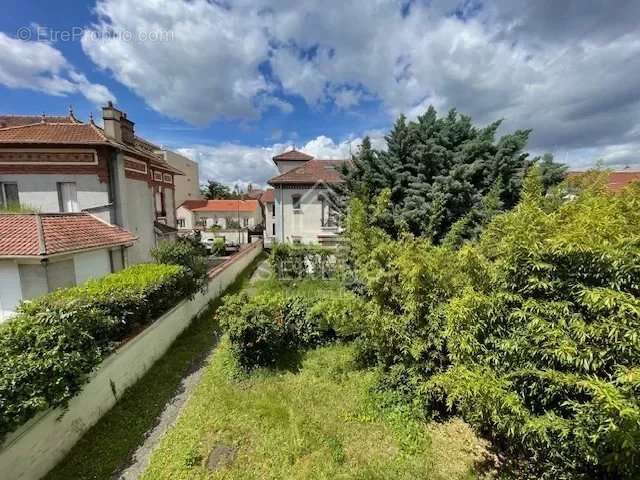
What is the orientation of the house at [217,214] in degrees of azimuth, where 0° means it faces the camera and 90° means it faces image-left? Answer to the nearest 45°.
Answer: approximately 0°

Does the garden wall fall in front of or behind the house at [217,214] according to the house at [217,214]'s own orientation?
in front

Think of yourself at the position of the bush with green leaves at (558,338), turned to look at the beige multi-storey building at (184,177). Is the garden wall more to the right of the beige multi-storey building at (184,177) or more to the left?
left

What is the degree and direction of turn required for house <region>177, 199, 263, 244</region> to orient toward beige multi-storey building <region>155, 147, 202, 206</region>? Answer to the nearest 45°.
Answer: approximately 135° to its right

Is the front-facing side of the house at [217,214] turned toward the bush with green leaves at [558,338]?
yes

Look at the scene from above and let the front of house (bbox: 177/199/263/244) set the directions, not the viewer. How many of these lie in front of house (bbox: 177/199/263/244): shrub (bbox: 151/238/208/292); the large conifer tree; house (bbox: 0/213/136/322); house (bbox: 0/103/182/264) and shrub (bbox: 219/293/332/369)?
5

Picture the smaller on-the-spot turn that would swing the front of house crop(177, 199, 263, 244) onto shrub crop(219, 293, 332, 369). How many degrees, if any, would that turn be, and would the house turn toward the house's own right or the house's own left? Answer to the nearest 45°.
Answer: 0° — it already faces it

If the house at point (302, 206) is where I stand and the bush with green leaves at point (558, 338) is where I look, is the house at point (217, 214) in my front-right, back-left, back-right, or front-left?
back-right

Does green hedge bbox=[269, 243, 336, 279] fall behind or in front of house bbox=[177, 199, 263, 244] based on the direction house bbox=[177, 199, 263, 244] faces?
in front

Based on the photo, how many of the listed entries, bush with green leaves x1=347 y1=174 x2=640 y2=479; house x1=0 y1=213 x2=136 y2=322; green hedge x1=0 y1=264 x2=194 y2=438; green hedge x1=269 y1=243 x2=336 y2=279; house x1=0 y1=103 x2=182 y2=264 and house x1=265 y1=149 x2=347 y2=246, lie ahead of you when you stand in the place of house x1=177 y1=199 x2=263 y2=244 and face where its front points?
6

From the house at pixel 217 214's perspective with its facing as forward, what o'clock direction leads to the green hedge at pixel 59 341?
The green hedge is roughly at 12 o'clock from the house.

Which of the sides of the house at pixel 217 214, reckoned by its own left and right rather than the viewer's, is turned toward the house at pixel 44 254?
front
